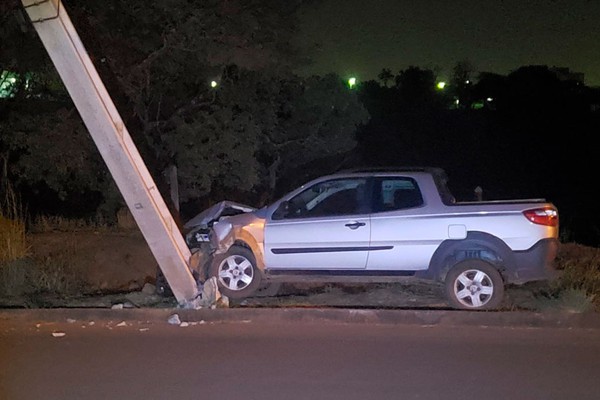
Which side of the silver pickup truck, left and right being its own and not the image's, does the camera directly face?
left

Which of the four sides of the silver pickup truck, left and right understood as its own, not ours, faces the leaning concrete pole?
front
